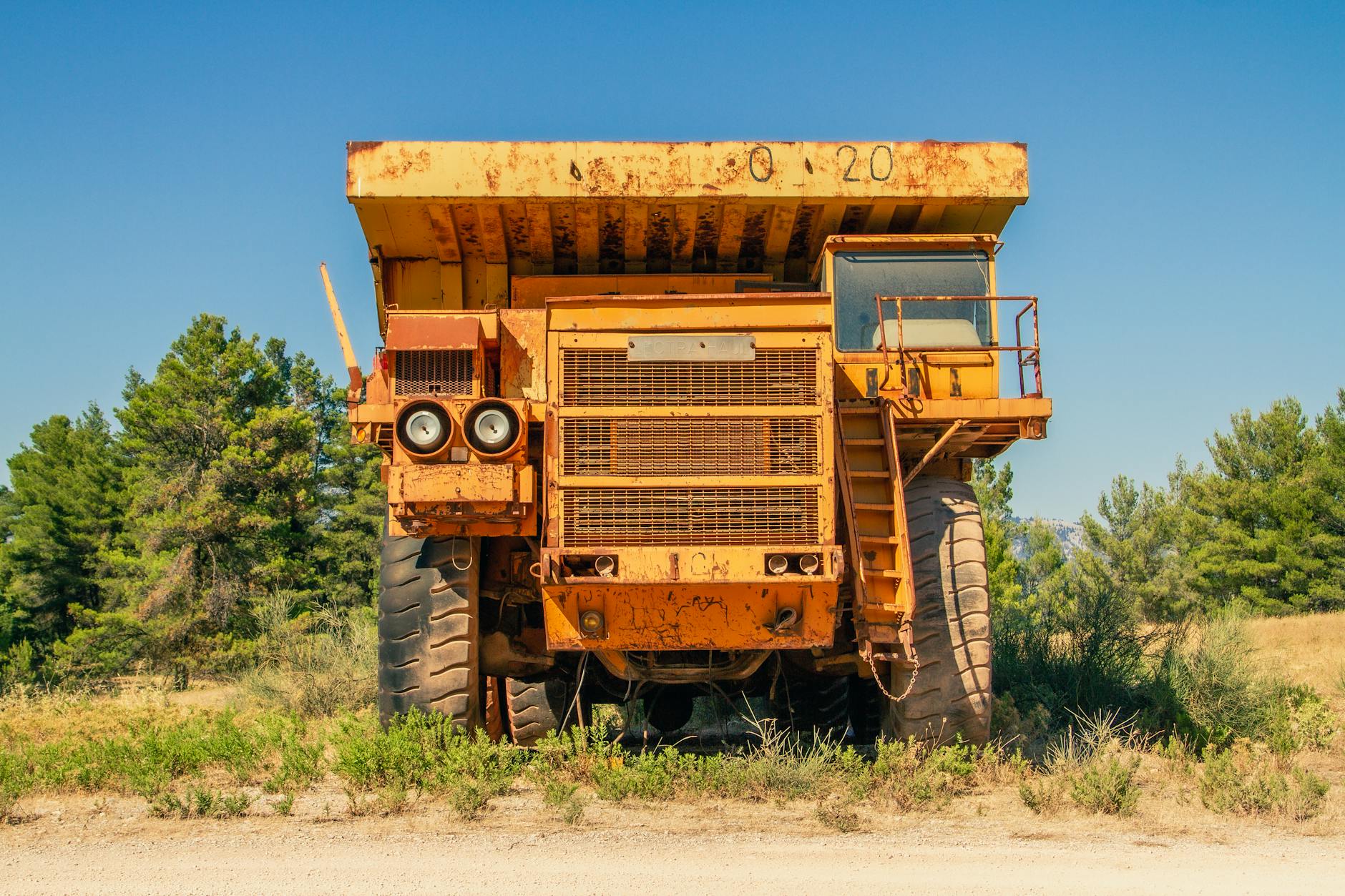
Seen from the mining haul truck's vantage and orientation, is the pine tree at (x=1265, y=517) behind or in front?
behind

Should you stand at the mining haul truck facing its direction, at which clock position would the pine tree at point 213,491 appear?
The pine tree is roughly at 5 o'clock from the mining haul truck.

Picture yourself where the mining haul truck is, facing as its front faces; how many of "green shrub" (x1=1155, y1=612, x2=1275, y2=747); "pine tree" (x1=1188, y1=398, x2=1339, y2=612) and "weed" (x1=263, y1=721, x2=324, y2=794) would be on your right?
1

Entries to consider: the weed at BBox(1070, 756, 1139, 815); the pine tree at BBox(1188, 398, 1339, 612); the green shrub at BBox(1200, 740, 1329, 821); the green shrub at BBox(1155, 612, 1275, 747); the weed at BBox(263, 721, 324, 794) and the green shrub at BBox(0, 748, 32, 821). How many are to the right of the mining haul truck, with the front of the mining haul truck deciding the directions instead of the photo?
2

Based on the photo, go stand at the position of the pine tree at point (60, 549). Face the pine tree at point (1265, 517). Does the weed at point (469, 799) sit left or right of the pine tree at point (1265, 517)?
right

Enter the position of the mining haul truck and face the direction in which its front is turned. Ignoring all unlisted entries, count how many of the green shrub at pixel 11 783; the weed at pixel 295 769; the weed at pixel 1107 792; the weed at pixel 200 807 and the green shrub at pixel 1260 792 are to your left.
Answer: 2

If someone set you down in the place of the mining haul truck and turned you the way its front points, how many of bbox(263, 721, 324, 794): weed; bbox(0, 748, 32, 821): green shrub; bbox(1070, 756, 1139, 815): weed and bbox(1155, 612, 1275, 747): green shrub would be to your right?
2

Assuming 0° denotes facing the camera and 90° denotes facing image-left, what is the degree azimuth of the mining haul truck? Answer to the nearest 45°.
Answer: approximately 0°

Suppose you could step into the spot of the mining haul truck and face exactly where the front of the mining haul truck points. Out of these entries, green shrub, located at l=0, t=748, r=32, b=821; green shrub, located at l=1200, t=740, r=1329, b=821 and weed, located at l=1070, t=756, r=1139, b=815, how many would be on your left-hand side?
2

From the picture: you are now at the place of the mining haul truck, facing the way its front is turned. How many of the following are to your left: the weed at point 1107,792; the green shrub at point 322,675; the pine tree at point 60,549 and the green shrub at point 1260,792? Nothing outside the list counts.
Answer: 2
